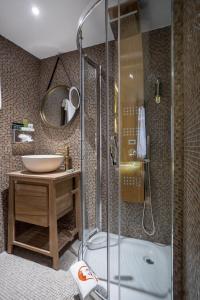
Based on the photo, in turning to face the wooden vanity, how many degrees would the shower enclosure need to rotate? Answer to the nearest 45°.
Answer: approximately 45° to its right

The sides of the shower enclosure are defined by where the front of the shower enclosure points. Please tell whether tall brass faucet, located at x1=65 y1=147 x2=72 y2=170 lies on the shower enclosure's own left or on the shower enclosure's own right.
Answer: on the shower enclosure's own right

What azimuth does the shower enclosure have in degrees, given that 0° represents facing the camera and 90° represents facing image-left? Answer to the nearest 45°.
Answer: approximately 45°

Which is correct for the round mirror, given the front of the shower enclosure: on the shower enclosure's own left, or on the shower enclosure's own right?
on the shower enclosure's own right
